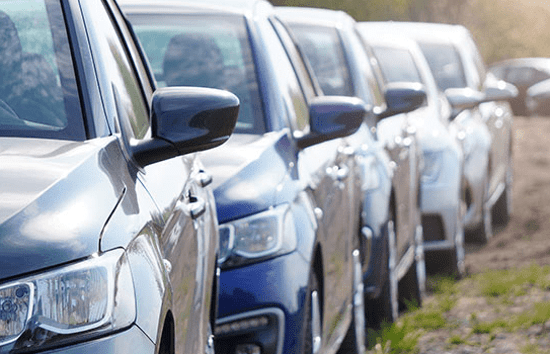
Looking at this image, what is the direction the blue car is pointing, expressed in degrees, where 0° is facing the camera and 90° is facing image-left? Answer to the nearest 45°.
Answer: approximately 0°

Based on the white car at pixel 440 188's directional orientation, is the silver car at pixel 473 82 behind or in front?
behind

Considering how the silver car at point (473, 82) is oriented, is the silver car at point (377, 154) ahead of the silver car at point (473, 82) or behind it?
ahead
